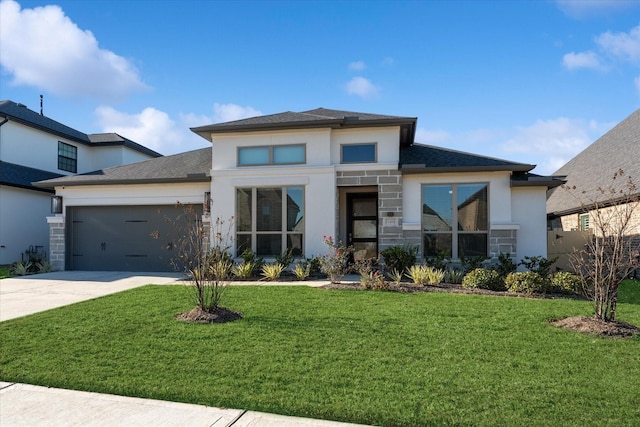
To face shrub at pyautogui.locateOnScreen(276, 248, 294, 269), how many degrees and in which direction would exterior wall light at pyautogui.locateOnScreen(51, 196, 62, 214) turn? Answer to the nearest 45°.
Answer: approximately 45° to its left

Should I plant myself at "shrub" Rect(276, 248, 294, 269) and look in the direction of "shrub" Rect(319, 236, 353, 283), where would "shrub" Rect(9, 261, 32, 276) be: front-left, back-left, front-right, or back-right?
back-right

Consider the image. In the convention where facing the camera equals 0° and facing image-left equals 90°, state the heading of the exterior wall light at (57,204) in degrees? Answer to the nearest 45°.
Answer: approximately 0°

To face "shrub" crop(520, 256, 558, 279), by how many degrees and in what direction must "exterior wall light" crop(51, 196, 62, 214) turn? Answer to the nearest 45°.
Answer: approximately 45° to its left
